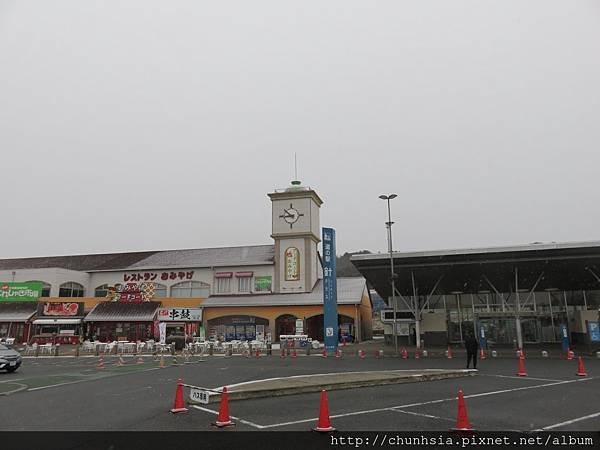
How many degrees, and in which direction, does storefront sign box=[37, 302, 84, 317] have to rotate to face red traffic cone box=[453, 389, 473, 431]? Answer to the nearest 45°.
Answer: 0° — it already faces it

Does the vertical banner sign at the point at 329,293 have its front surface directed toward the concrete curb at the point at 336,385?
yes

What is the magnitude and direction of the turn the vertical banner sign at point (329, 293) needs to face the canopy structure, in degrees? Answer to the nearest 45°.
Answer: approximately 90° to its left

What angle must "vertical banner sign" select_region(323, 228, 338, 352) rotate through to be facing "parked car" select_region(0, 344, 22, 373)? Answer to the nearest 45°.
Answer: approximately 45° to its right

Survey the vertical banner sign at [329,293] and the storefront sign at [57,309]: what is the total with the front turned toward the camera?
2

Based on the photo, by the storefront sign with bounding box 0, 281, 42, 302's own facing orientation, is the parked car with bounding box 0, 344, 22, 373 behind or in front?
in front

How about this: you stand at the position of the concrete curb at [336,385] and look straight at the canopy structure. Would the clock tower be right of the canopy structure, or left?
left

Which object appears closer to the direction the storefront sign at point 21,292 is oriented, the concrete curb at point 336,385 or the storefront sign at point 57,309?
the concrete curb

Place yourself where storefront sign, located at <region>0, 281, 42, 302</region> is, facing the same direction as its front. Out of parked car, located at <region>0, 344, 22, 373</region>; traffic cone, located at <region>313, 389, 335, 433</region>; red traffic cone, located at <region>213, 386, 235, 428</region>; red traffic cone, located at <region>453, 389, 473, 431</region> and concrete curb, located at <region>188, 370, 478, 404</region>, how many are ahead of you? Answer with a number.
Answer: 5

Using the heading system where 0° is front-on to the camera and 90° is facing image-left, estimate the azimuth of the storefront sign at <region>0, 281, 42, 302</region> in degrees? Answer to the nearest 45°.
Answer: approximately 0°

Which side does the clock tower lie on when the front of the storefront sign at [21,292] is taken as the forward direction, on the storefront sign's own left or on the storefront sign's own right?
on the storefront sign's own left
